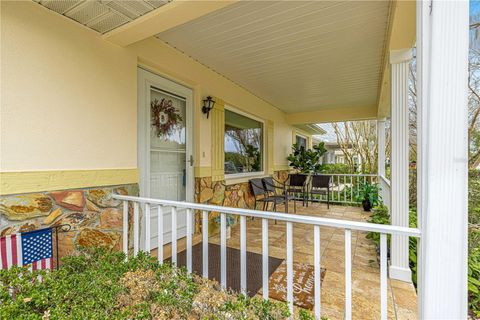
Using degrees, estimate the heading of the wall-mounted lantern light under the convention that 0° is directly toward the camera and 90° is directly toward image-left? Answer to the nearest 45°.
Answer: approximately 315°

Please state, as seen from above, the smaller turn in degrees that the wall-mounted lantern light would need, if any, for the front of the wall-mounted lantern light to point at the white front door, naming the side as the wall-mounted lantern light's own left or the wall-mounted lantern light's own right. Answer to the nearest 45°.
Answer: approximately 90° to the wall-mounted lantern light's own right

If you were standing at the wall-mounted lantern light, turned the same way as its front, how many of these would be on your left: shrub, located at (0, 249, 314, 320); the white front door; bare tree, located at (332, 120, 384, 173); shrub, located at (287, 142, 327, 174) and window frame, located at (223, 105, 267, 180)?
3

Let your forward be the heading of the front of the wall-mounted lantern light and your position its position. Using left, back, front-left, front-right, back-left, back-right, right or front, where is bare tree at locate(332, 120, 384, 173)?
left

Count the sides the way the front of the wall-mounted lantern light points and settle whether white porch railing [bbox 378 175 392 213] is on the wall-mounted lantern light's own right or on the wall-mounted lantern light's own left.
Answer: on the wall-mounted lantern light's own left

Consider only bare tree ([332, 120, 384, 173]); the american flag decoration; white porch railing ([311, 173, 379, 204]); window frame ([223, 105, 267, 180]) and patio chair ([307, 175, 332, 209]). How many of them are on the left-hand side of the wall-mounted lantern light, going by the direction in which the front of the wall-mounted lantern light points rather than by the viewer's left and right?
4

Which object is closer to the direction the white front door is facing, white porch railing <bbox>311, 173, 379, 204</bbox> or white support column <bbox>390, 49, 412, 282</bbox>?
the white support column

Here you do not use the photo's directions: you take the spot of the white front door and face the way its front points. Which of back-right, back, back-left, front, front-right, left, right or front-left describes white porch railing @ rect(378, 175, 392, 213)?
front-left

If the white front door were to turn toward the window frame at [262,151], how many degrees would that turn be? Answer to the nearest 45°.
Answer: approximately 90° to its left
